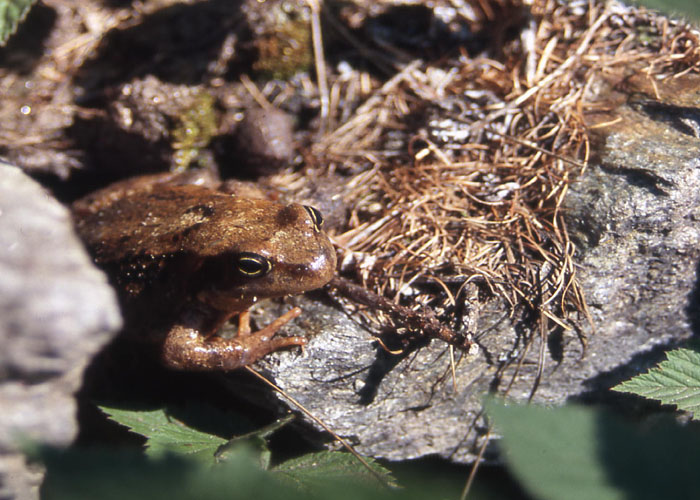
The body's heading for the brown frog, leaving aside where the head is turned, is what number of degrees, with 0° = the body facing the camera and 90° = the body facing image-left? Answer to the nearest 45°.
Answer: approximately 315°

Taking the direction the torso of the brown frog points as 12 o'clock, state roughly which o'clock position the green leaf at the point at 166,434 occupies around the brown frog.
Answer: The green leaf is roughly at 2 o'clock from the brown frog.

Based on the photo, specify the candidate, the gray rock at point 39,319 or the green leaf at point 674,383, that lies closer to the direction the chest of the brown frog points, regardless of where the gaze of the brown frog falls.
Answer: the green leaf

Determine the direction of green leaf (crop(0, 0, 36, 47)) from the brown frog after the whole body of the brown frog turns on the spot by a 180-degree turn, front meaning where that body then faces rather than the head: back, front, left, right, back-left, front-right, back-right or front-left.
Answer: front

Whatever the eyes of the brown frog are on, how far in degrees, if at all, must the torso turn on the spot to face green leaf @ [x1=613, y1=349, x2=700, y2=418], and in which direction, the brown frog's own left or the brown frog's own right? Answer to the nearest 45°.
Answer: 0° — it already faces it
